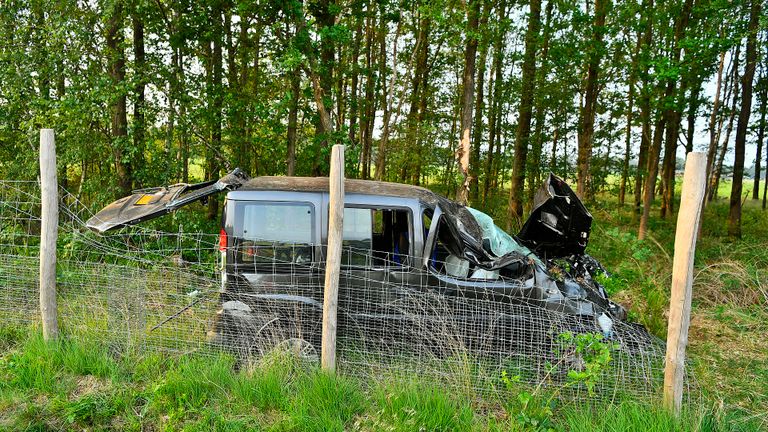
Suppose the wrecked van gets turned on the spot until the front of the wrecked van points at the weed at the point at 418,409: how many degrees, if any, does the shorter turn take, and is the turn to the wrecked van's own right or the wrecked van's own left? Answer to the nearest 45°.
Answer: approximately 45° to the wrecked van's own right

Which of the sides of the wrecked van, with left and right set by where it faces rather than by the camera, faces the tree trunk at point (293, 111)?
left

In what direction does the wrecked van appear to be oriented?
to the viewer's right

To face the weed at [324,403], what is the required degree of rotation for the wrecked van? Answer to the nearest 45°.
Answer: approximately 90° to its right

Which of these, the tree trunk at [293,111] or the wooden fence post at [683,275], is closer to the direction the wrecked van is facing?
the wooden fence post

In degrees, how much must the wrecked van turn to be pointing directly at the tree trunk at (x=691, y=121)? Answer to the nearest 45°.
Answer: approximately 45° to its left
